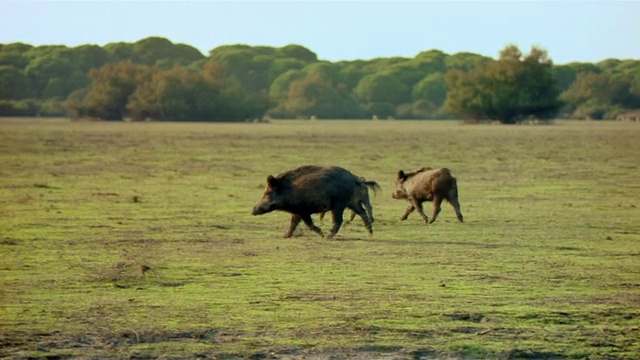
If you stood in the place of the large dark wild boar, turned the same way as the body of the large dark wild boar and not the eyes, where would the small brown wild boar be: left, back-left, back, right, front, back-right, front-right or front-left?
back-right

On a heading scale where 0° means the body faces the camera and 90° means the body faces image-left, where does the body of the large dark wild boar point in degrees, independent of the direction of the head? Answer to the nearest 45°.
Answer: approximately 90°
